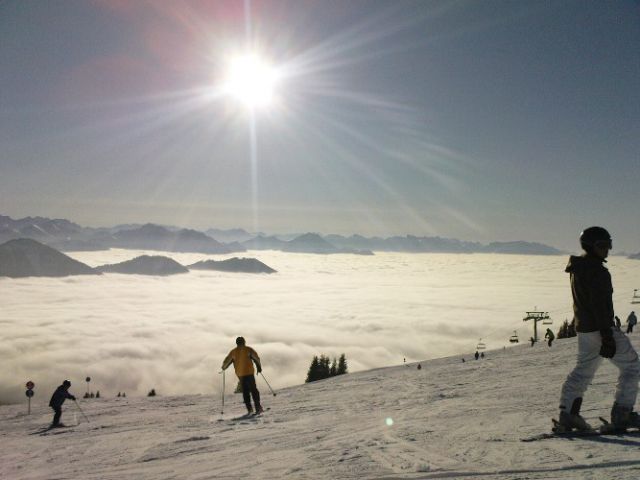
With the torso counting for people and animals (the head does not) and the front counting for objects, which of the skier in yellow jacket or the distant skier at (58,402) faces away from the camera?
the skier in yellow jacket

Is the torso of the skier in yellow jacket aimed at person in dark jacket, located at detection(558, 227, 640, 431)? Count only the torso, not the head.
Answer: no

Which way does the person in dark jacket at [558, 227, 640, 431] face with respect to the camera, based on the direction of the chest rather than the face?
to the viewer's right

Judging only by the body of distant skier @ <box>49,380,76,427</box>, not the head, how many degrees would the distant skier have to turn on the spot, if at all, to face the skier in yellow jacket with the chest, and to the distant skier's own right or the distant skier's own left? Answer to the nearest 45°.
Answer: approximately 45° to the distant skier's own right

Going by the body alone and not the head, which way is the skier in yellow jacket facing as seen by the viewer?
away from the camera

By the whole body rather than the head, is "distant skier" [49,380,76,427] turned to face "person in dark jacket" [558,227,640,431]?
no

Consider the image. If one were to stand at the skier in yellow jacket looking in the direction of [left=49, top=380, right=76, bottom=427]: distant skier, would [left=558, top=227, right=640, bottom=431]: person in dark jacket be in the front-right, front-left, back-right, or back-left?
back-left

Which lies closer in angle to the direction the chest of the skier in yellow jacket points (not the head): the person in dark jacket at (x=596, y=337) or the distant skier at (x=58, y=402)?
the distant skier

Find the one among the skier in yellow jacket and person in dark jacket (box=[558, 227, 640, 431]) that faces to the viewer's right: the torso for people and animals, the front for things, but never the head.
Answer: the person in dark jacket

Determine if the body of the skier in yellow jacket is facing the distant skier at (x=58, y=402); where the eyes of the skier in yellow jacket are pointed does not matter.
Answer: no

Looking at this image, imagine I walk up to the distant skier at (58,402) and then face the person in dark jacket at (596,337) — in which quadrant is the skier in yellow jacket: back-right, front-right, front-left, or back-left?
front-left
